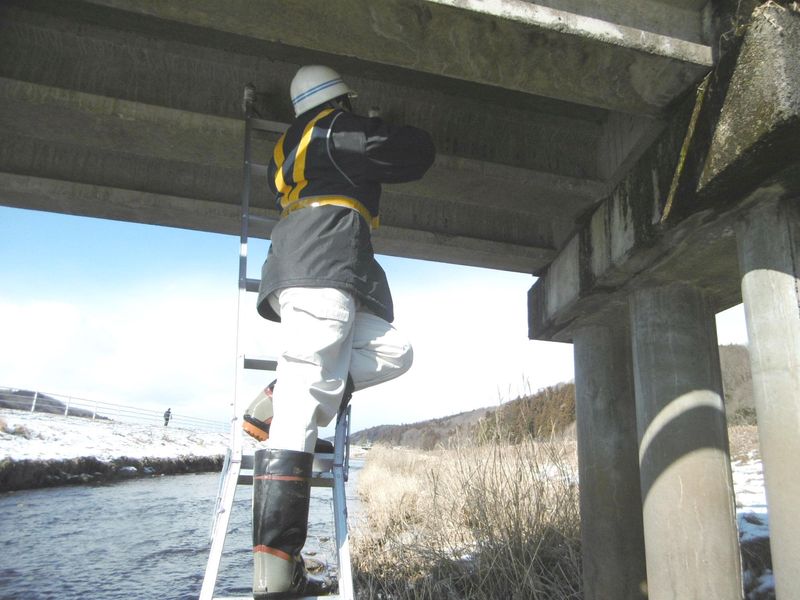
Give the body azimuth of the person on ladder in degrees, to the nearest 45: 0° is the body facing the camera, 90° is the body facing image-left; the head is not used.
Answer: approximately 225°

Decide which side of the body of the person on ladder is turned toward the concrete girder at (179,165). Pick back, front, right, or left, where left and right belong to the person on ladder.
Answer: left

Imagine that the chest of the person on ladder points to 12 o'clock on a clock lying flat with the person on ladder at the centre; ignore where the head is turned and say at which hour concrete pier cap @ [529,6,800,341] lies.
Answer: The concrete pier cap is roughly at 2 o'clock from the person on ladder.

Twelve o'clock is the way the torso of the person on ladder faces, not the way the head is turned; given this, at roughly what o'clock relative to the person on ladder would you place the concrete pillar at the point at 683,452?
The concrete pillar is roughly at 1 o'clock from the person on ladder.

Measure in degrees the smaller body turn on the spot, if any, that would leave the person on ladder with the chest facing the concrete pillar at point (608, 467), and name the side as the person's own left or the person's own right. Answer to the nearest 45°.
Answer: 0° — they already face it

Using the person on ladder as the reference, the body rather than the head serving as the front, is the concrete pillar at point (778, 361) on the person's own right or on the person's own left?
on the person's own right
